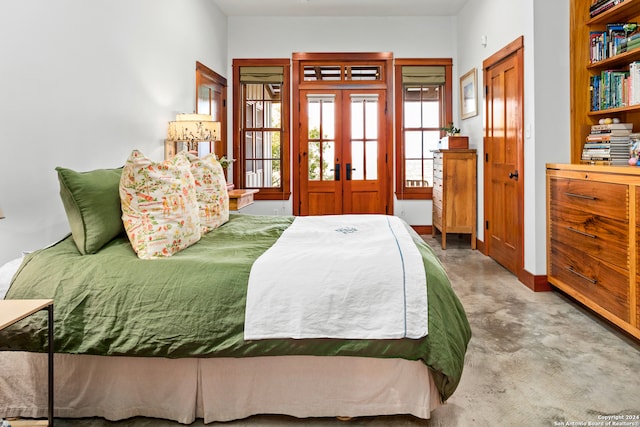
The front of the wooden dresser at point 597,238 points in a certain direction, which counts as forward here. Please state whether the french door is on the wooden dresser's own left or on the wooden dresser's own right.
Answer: on the wooden dresser's own right

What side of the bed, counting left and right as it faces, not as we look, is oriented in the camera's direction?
right

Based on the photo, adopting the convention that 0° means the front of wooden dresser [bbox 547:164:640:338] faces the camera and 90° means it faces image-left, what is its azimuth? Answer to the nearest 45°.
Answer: approximately 45°

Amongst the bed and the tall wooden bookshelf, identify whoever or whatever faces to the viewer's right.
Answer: the bed

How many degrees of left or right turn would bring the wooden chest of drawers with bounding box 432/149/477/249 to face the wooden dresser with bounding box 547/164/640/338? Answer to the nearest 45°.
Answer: approximately 90° to its left

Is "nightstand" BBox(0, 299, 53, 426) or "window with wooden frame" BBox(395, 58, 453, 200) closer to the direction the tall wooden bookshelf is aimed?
the nightstand

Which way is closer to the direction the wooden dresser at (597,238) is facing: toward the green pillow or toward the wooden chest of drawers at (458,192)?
the green pillow

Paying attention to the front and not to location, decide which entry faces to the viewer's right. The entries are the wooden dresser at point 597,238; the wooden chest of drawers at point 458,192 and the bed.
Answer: the bed
